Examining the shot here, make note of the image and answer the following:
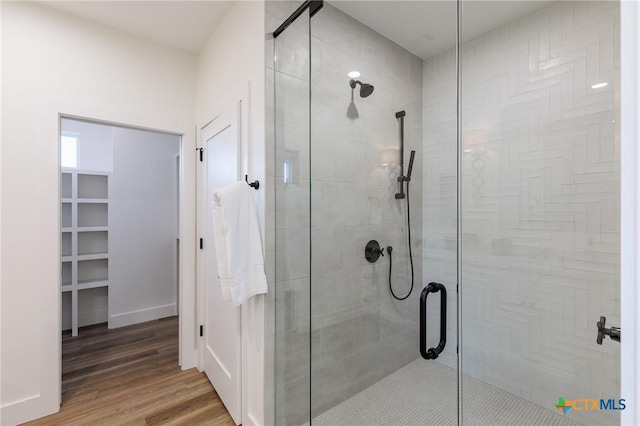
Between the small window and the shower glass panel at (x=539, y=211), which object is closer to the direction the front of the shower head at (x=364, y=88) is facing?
the shower glass panel

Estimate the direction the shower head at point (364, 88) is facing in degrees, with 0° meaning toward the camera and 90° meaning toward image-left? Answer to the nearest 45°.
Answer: approximately 315°

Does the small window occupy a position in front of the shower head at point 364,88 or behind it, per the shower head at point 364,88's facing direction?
behind
